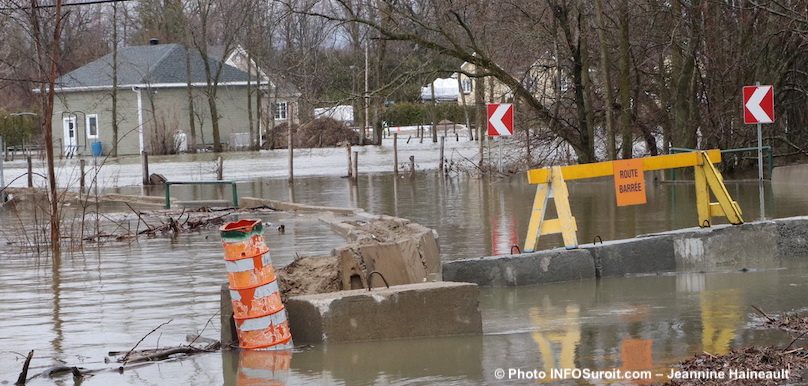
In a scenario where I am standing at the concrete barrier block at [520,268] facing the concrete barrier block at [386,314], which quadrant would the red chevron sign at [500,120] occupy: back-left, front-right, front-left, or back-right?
back-right

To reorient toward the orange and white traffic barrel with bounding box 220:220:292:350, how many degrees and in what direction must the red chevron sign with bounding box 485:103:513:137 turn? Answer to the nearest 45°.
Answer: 0° — it already faces it

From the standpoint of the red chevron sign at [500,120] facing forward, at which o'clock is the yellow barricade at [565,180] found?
The yellow barricade is roughly at 12 o'clock from the red chevron sign.

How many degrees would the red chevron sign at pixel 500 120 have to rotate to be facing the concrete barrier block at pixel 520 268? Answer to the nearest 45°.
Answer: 0° — it already faces it

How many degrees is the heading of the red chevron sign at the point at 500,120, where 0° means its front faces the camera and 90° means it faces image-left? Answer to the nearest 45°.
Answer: approximately 0°
